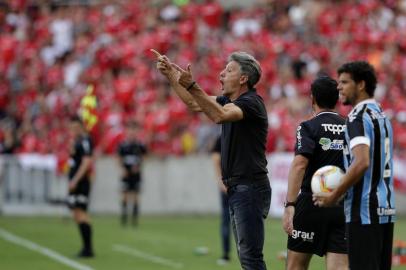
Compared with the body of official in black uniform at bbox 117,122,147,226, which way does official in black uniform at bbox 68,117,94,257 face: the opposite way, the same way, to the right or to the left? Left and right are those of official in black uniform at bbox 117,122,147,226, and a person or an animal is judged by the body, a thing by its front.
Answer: to the right

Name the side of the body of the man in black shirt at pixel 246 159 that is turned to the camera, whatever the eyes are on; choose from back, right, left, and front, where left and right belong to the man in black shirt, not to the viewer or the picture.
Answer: left

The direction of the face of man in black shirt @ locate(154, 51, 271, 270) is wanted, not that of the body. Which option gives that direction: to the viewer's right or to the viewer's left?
to the viewer's left

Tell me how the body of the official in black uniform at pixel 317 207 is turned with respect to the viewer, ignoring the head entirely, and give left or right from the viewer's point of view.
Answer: facing away from the viewer and to the left of the viewer

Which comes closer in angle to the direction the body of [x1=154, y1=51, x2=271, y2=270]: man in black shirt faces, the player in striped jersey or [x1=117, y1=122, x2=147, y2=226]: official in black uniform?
the official in black uniform

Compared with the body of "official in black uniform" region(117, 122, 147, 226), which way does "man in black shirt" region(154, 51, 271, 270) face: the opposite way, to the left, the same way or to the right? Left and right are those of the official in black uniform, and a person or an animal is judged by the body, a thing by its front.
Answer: to the right

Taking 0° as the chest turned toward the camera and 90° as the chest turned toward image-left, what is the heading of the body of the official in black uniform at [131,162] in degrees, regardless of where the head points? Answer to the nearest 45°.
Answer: approximately 0°

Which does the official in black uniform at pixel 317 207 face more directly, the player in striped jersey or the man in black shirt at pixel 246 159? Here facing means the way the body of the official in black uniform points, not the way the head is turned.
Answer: the man in black shirt

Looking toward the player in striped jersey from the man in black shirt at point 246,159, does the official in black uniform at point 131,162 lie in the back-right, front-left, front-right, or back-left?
back-left

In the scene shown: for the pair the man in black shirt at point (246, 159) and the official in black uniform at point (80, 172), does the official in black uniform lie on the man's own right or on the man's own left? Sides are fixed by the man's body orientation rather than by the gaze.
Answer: on the man's own right

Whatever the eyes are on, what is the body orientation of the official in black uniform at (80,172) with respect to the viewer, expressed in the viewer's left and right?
facing to the left of the viewer

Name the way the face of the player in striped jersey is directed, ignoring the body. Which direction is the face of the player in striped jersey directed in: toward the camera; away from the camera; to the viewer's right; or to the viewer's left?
to the viewer's left
